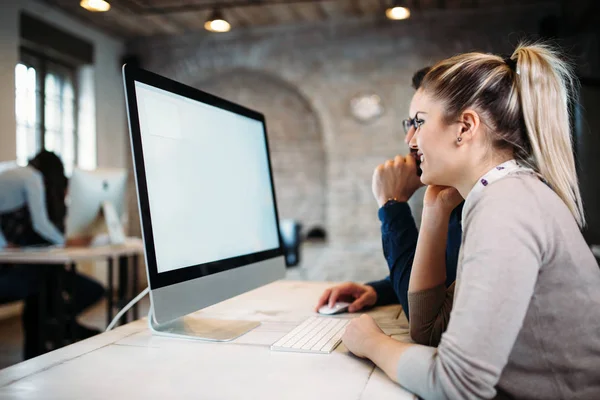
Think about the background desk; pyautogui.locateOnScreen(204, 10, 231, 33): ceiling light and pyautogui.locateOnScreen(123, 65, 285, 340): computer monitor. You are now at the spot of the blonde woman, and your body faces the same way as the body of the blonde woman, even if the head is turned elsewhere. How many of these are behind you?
0

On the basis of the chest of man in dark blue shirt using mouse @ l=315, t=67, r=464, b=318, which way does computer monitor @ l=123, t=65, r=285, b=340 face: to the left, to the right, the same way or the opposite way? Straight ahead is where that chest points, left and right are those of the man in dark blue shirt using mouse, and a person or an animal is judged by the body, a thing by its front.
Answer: the opposite way

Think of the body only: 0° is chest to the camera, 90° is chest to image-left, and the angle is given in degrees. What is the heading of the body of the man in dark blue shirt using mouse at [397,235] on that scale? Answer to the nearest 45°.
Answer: approximately 90°

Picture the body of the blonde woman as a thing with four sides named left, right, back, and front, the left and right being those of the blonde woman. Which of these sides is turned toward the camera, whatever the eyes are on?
left

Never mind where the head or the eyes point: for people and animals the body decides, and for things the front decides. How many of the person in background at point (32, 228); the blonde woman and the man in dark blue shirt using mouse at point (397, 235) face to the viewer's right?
1

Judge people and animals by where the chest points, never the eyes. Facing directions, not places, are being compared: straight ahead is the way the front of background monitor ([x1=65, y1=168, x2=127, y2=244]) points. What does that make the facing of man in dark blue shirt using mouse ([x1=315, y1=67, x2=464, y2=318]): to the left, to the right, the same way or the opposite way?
the same way

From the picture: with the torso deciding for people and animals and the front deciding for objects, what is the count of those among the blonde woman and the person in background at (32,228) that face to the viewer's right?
1

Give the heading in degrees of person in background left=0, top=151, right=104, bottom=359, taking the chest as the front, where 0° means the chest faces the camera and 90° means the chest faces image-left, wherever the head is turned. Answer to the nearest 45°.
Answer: approximately 270°

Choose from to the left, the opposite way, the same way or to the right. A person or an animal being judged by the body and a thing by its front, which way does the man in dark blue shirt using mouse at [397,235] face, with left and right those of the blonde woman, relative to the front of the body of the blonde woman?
the same way

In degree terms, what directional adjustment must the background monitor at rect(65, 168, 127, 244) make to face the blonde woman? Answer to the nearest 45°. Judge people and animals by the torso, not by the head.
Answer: approximately 135° to its left

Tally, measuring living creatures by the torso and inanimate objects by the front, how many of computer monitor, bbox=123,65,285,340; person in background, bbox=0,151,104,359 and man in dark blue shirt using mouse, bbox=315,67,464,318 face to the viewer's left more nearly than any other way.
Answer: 1

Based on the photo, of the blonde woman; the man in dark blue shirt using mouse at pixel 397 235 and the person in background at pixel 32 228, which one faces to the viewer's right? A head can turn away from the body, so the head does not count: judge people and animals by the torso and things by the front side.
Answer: the person in background at pixel 32 228

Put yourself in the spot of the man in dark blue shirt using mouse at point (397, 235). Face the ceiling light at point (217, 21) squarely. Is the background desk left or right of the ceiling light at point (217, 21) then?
left
